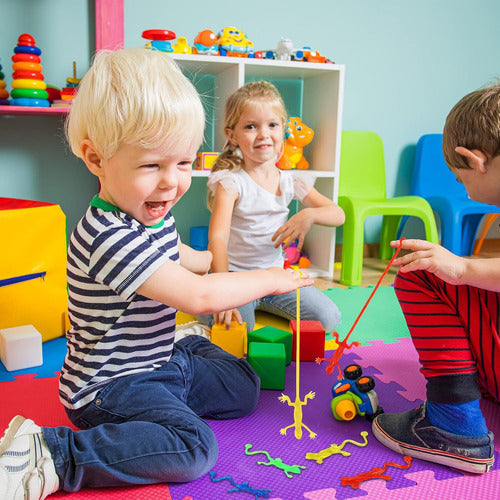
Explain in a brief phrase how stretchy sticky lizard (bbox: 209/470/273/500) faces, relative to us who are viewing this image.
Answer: facing the viewer and to the right of the viewer

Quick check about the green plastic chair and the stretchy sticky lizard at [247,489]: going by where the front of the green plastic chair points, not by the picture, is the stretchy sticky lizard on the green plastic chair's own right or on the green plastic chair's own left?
on the green plastic chair's own right

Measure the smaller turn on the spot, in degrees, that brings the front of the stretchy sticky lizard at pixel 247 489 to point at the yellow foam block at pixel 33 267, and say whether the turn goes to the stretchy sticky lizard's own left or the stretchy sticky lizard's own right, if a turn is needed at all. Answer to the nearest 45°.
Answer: approximately 180°

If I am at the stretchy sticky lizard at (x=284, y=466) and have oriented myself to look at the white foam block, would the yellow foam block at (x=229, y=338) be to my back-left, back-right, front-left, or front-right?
front-right

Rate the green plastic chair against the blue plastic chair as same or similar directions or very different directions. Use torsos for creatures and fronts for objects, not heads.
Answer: same or similar directions

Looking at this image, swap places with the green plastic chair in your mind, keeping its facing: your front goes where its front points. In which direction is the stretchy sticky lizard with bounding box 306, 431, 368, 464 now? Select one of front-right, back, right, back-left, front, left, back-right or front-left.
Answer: front-right

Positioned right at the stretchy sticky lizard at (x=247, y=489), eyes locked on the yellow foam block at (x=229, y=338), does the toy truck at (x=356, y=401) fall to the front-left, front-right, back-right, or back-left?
front-right

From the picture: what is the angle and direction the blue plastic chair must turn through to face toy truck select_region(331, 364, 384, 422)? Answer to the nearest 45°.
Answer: approximately 45° to its right
